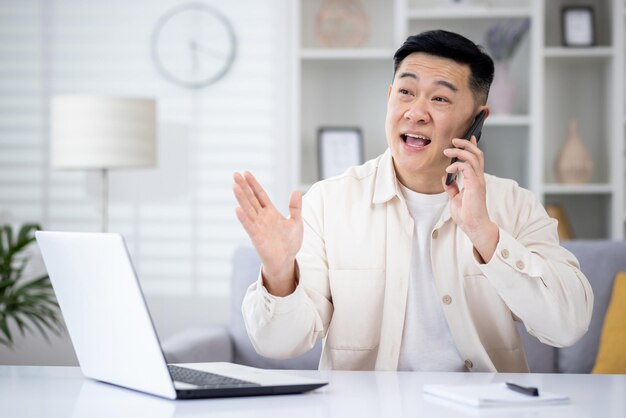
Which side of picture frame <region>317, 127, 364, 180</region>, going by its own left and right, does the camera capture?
front

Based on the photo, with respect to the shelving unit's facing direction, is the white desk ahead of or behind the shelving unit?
ahead

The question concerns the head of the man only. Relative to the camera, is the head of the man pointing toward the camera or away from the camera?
toward the camera

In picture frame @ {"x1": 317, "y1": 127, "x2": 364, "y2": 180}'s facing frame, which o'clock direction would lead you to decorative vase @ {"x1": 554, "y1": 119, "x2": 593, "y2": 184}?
The decorative vase is roughly at 9 o'clock from the picture frame.

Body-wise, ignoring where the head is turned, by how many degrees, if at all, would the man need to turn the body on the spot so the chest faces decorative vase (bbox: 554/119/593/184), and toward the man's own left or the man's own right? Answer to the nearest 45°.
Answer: approximately 180°

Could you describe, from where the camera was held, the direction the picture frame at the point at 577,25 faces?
facing the viewer

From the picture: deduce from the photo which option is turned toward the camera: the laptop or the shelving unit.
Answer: the shelving unit

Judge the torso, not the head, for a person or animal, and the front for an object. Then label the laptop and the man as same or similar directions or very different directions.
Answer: very different directions

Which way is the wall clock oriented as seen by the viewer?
toward the camera

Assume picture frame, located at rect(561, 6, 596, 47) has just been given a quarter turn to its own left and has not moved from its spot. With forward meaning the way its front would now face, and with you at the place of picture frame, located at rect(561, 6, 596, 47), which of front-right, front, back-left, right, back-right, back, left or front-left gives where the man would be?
right

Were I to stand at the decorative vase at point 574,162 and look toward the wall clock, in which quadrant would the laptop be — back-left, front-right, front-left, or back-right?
front-left

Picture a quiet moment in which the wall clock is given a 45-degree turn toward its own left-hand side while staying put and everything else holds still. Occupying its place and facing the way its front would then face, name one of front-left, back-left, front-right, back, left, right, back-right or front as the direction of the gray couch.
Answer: front

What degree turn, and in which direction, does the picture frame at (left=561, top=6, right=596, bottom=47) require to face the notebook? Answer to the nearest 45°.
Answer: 0° — it already faces it

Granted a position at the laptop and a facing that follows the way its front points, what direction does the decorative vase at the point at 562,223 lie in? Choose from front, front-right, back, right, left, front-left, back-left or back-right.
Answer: front

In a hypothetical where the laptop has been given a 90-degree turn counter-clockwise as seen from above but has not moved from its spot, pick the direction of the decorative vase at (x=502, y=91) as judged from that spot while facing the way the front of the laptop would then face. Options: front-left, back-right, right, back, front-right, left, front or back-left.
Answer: right
